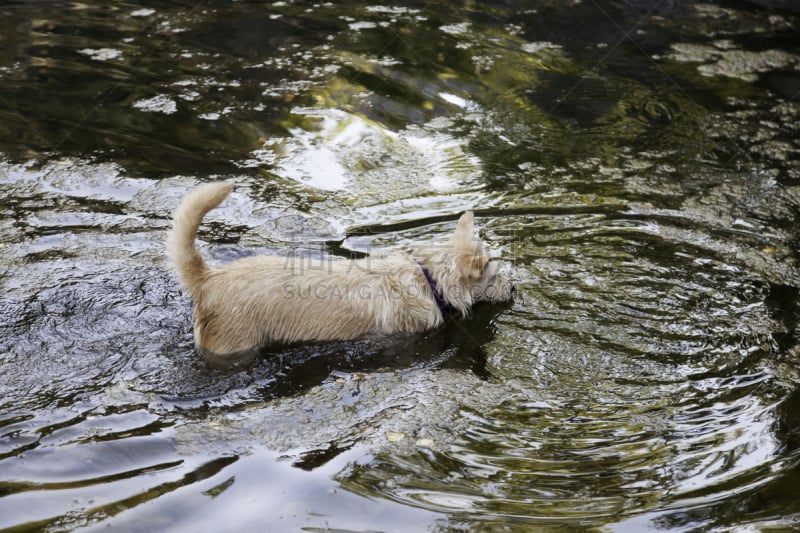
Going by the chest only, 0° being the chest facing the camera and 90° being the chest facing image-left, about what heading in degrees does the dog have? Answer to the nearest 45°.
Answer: approximately 270°
